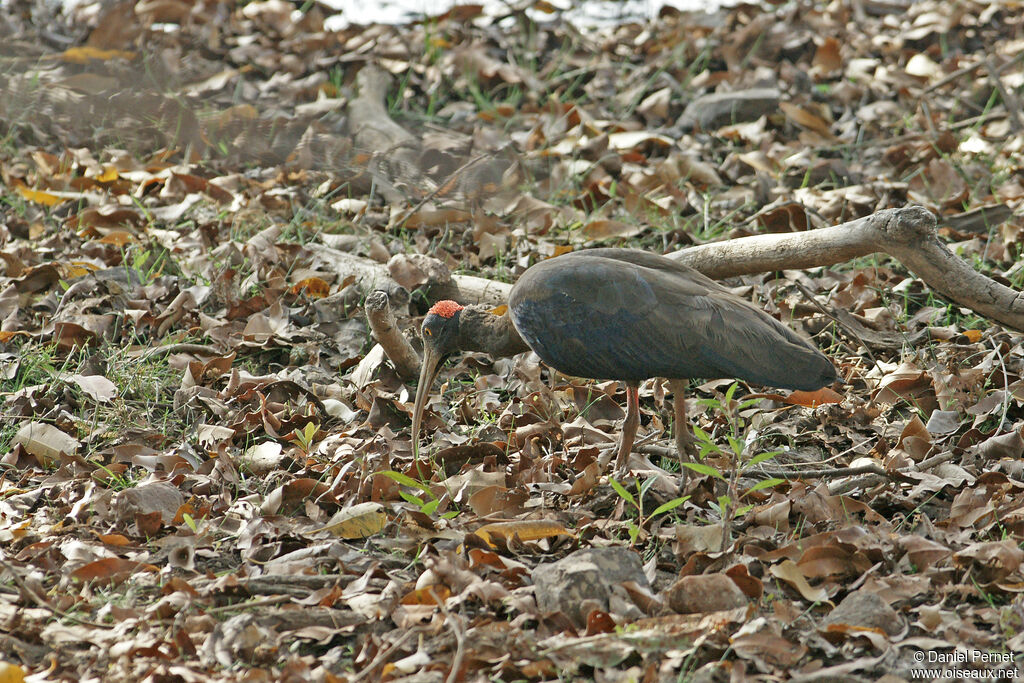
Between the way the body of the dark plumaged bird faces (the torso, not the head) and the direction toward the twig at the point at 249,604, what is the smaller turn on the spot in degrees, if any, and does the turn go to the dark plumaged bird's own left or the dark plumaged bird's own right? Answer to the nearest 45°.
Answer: approximately 45° to the dark plumaged bird's own left

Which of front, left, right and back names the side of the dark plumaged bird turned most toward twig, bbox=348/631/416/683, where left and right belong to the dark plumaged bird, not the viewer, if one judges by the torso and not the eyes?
left

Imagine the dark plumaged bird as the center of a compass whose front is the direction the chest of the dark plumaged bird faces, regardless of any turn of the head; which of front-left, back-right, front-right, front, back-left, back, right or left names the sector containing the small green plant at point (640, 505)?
left

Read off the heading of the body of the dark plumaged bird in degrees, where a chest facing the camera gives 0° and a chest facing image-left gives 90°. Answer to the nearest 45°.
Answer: approximately 90°

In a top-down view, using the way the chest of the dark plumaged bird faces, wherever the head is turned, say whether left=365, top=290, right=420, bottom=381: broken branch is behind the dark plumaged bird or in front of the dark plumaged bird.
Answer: in front

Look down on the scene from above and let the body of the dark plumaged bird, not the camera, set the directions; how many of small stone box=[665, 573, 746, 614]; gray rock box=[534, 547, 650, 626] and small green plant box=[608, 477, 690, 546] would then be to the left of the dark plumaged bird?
3

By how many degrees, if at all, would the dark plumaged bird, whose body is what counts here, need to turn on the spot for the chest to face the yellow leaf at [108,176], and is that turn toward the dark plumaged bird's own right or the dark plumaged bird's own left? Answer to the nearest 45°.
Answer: approximately 45° to the dark plumaged bird's own right

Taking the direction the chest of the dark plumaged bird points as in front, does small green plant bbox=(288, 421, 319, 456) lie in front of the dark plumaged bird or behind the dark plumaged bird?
in front

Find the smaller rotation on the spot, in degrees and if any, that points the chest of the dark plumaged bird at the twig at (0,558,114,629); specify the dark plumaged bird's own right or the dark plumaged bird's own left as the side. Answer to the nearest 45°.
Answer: approximately 45° to the dark plumaged bird's own left

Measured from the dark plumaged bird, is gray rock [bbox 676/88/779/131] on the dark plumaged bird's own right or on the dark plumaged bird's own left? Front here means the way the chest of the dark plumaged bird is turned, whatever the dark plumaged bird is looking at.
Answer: on the dark plumaged bird's own right
